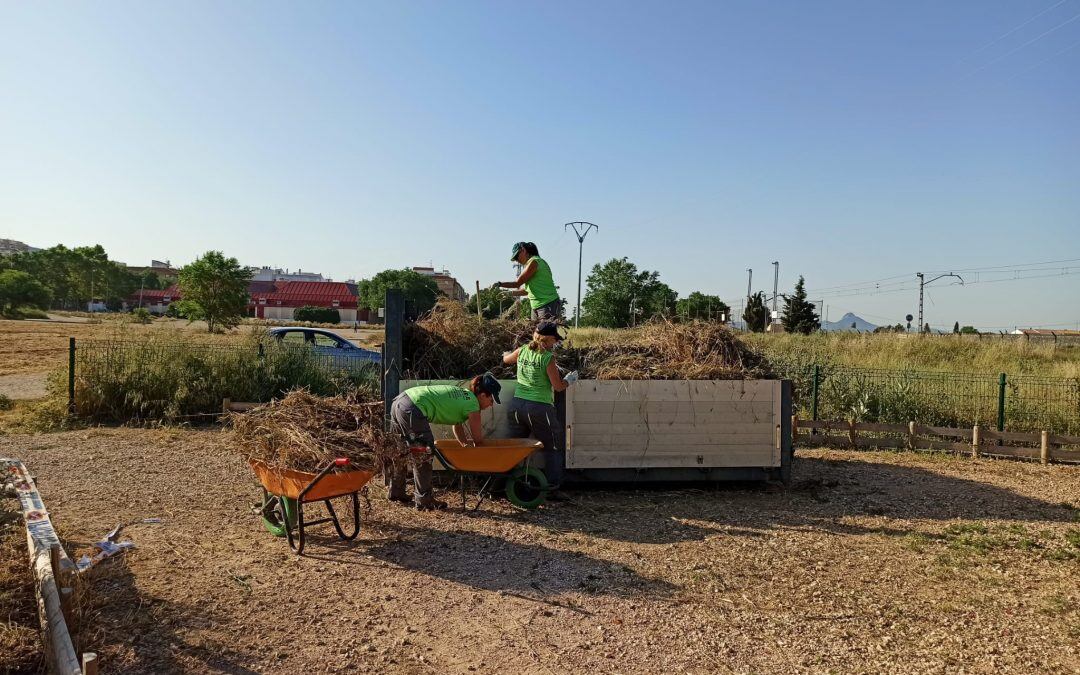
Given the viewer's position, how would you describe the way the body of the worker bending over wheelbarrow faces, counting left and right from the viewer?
facing to the right of the viewer

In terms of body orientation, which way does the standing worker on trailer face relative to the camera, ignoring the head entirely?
to the viewer's left

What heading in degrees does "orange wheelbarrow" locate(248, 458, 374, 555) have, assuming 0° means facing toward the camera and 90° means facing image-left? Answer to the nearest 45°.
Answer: approximately 135°

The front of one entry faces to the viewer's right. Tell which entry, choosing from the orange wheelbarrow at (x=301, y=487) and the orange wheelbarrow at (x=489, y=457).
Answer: the orange wheelbarrow at (x=489, y=457)

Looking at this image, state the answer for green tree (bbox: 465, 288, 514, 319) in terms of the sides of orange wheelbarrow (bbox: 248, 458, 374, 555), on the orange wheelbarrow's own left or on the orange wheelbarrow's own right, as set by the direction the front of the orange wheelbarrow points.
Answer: on the orange wheelbarrow's own right

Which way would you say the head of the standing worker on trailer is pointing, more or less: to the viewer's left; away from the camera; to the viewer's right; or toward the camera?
to the viewer's left

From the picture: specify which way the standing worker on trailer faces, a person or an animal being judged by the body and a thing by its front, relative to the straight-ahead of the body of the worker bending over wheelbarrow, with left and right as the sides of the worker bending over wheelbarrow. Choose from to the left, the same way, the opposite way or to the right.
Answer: the opposite way

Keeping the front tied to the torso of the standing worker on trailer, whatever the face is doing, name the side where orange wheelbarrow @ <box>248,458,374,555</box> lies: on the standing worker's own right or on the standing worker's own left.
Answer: on the standing worker's own left

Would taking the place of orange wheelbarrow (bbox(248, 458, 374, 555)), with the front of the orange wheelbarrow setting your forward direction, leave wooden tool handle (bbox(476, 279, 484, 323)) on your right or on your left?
on your right

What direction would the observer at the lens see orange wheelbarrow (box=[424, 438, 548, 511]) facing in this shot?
facing to the right of the viewer

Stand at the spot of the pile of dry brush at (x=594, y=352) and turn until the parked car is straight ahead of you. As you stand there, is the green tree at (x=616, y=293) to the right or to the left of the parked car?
right

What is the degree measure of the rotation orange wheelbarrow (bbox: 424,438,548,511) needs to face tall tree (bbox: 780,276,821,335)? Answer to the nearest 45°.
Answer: approximately 45° to its left

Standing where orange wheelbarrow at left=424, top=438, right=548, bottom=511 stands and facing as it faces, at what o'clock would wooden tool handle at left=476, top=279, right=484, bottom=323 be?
The wooden tool handle is roughly at 9 o'clock from the orange wheelbarrow.
